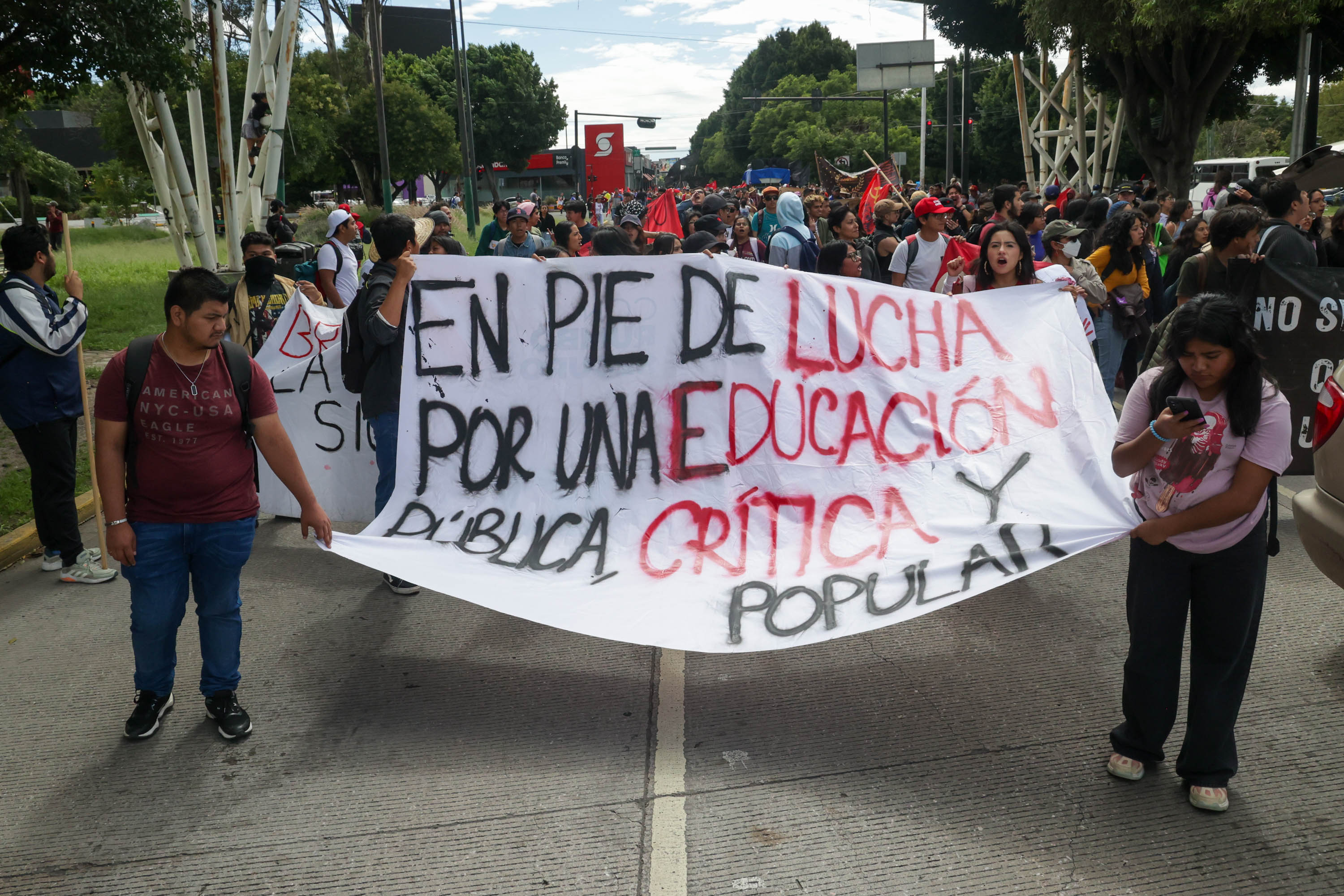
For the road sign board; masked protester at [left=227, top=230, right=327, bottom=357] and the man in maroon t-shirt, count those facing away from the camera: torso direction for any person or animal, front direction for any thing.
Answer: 1

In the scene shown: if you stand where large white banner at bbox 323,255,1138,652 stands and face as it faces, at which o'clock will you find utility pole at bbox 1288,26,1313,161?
The utility pole is roughly at 7 o'clock from the large white banner.

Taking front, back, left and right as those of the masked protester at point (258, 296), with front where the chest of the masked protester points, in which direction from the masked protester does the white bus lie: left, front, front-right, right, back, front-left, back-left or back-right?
back-left

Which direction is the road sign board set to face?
away from the camera

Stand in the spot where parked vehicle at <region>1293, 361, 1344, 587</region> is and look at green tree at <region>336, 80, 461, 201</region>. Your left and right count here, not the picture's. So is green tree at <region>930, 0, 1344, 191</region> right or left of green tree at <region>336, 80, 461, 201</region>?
right

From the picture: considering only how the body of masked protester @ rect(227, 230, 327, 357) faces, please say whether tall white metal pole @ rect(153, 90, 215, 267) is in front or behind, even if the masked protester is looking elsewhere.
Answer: behind

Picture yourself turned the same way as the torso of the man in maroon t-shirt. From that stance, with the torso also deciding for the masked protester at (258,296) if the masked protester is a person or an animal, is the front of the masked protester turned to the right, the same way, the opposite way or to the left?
the same way

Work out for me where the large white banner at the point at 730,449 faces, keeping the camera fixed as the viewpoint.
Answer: facing the viewer

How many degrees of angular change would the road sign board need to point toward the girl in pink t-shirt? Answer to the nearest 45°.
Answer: approximately 180°

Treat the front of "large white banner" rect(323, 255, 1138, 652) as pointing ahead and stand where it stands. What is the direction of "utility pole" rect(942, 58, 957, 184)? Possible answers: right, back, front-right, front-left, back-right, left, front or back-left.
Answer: back

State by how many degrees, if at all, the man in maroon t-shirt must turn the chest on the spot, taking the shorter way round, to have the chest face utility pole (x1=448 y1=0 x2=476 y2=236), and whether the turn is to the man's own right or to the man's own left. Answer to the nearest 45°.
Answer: approximately 180°

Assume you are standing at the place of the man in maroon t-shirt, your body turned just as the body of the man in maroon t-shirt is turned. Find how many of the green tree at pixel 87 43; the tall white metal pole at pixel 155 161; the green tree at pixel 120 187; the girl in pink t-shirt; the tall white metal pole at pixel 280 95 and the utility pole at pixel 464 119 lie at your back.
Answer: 5

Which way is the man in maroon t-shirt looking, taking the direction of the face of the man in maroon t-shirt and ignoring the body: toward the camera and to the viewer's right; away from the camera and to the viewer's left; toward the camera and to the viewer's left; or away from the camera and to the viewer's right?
toward the camera and to the viewer's right

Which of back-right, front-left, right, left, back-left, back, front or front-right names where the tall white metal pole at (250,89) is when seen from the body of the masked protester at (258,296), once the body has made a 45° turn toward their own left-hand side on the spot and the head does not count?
back-left

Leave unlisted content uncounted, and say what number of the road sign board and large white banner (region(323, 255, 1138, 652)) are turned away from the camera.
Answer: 1

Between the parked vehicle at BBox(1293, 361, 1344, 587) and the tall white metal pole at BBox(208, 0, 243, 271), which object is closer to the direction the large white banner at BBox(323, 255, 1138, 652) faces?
the parked vehicle

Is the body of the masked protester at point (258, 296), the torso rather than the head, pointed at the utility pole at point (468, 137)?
no
